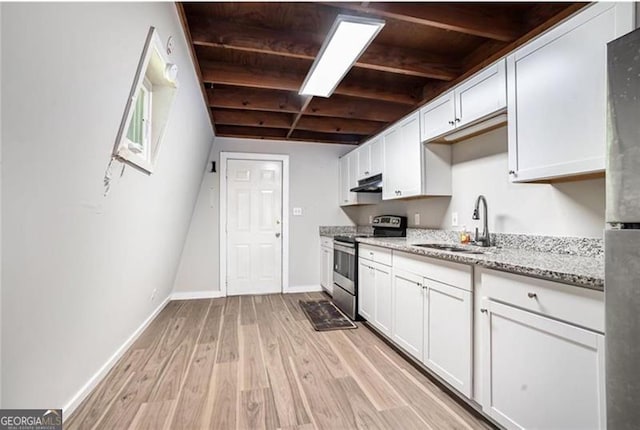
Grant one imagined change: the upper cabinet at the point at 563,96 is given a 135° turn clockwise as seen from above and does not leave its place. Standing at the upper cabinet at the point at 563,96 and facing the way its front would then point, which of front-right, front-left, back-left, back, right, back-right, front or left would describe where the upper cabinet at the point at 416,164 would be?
front-left

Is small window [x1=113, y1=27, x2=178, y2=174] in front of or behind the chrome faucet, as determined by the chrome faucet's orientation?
in front

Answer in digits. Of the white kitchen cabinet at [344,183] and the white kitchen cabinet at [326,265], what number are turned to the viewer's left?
2

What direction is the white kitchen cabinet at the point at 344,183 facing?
to the viewer's left

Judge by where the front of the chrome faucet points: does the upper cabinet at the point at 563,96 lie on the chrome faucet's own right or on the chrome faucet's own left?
on the chrome faucet's own left

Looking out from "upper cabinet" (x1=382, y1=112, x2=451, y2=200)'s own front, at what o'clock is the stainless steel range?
The stainless steel range is roughly at 3 o'clock from the upper cabinet.

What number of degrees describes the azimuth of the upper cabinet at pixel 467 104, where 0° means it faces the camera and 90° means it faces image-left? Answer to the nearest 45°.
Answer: approximately 45°

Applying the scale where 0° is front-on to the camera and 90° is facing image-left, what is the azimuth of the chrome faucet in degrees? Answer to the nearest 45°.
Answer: approximately 45°

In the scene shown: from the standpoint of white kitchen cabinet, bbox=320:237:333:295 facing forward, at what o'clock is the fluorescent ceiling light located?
The fluorescent ceiling light is roughly at 9 o'clock from the white kitchen cabinet.
